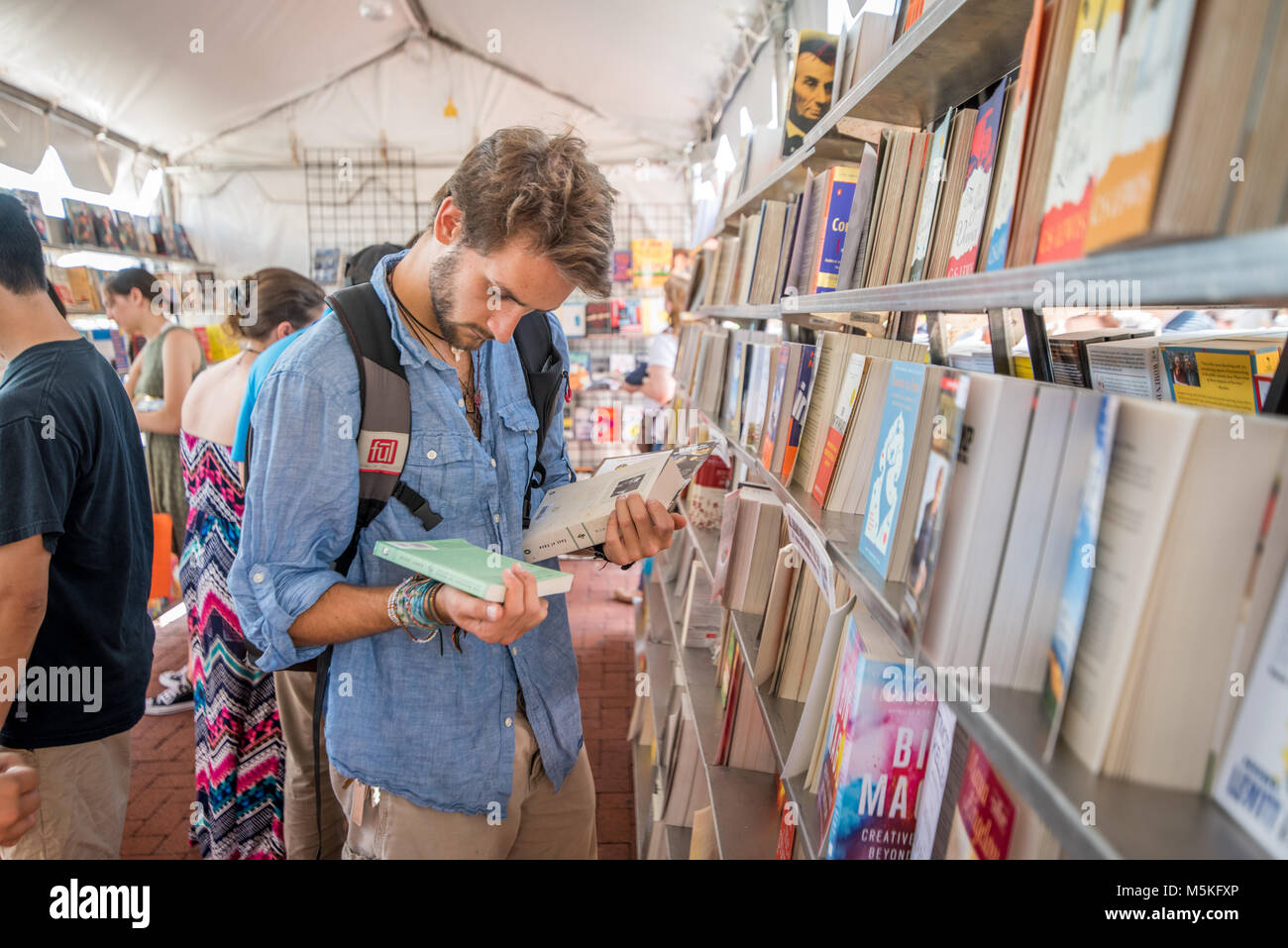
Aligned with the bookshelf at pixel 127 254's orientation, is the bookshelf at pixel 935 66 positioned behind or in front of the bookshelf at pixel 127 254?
in front

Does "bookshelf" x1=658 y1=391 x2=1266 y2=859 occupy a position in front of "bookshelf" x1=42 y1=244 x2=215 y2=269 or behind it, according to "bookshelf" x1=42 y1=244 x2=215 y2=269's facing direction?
in front

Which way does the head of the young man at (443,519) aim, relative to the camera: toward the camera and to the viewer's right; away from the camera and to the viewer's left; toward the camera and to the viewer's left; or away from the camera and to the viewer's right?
toward the camera and to the viewer's right

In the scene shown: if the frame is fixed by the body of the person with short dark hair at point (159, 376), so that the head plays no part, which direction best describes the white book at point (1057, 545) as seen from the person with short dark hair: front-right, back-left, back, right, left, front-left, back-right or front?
left

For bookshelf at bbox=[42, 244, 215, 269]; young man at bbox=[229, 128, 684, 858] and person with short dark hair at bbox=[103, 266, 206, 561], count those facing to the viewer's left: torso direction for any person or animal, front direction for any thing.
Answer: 1

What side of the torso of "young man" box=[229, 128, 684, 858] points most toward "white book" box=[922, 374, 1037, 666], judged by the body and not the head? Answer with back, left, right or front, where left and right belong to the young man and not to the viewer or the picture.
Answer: front

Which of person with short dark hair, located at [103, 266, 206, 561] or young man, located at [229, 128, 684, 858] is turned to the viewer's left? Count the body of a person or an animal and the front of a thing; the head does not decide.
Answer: the person with short dark hair

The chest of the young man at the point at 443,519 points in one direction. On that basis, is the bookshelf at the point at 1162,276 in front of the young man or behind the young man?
in front

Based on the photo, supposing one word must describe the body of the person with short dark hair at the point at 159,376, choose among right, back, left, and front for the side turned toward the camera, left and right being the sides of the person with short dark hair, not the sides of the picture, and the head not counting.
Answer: left

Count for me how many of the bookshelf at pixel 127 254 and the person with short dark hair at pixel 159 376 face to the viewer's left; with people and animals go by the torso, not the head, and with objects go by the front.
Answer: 1

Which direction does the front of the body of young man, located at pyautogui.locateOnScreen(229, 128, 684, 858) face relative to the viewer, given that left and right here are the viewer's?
facing the viewer and to the right of the viewer

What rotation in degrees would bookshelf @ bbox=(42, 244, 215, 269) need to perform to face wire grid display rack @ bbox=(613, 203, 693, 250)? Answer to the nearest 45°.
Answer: approximately 45° to its left

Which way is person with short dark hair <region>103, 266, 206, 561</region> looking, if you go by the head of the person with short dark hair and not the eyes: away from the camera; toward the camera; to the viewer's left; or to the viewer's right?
to the viewer's left

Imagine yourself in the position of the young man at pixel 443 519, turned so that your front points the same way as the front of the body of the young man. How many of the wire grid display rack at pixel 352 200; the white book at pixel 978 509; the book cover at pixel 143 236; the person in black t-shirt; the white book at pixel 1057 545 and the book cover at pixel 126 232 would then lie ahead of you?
2

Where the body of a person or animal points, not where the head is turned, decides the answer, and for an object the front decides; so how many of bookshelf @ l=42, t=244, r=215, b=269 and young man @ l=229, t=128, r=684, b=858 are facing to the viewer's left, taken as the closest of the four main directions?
0
